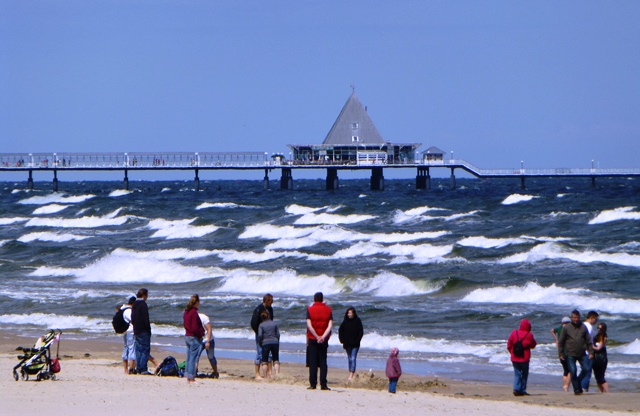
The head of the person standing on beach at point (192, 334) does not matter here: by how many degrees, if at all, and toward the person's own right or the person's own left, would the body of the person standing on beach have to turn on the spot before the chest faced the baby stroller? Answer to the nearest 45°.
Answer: approximately 135° to the person's own left

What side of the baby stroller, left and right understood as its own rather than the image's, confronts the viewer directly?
left

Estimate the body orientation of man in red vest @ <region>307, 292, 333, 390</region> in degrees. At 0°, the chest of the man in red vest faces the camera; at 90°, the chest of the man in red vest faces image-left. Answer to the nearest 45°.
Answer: approximately 180°

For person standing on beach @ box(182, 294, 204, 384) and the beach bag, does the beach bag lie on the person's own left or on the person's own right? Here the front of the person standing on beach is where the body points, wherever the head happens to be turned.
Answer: on the person's own left

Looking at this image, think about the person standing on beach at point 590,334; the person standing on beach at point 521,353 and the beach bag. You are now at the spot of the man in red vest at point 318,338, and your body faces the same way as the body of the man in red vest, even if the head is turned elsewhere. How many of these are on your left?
1

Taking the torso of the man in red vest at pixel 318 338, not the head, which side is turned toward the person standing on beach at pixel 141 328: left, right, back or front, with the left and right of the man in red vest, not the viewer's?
left

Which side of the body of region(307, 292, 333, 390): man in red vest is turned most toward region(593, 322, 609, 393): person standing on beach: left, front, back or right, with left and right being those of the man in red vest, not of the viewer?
right

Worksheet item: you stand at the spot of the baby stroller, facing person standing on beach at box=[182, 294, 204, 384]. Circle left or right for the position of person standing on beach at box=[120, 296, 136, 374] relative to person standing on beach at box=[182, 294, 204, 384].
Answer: left

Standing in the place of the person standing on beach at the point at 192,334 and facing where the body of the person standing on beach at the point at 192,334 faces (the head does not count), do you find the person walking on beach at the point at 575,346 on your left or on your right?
on your right

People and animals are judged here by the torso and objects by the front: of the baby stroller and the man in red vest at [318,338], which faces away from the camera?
the man in red vest

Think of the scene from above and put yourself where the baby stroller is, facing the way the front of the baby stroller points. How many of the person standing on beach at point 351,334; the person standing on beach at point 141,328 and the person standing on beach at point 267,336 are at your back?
3

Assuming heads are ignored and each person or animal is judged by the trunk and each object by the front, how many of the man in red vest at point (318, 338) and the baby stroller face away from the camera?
1

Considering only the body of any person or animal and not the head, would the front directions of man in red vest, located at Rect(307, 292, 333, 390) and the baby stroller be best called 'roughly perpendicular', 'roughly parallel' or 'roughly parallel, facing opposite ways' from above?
roughly perpendicular

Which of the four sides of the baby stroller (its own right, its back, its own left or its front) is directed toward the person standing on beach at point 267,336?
back

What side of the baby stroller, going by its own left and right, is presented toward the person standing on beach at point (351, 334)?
back

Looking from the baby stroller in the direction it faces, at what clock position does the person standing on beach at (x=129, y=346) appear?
The person standing on beach is roughly at 5 o'clock from the baby stroller.
